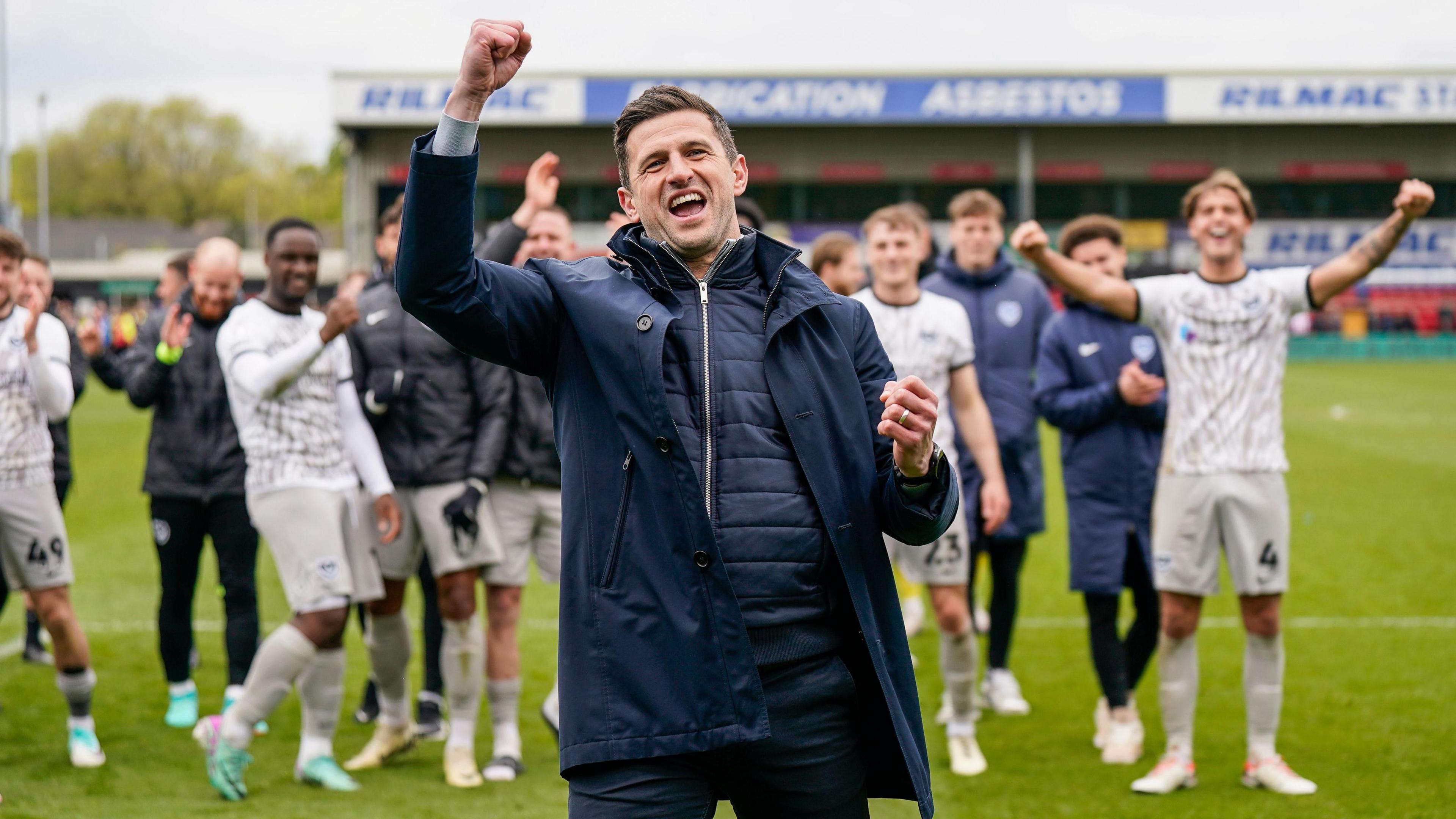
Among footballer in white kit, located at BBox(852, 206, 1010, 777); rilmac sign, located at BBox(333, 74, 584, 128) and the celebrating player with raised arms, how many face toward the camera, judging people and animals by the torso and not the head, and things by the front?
3

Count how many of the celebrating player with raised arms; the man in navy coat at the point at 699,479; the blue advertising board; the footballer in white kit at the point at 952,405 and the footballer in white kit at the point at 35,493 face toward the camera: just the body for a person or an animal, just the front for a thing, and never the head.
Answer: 5

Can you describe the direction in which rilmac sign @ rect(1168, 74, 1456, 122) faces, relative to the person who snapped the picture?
facing the viewer

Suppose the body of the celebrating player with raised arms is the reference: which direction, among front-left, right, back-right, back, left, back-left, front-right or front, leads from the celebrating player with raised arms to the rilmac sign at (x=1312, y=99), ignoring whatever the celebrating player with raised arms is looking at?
back

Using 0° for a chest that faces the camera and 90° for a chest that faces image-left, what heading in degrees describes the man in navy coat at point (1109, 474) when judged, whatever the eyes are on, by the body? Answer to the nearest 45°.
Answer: approximately 315°

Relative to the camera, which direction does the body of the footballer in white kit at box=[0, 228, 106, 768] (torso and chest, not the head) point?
toward the camera

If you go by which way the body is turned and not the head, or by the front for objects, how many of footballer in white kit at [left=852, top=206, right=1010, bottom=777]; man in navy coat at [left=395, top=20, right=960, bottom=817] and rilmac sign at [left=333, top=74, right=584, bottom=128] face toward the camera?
3

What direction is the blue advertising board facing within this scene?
toward the camera

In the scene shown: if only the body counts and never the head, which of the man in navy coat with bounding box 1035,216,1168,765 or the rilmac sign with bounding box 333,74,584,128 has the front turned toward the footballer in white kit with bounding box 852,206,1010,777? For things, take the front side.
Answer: the rilmac sign

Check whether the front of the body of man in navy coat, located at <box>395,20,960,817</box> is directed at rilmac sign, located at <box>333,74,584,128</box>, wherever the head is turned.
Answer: no

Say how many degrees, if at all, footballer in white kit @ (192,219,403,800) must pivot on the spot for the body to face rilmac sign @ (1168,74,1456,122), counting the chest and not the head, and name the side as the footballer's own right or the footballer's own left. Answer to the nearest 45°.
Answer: approximately 90° to the footballer's own left

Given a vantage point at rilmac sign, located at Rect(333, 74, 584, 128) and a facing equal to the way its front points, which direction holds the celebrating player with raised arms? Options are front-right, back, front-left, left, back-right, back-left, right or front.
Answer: front

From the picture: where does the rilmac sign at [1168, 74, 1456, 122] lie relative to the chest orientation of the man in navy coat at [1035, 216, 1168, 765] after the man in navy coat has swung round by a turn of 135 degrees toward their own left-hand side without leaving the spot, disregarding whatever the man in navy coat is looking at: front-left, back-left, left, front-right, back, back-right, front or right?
front

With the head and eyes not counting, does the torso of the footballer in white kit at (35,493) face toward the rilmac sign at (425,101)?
no

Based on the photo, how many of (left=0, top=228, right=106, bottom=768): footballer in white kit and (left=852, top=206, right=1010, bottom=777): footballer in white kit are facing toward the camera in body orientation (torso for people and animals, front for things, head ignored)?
2

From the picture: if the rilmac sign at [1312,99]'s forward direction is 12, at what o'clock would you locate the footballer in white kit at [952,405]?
The footballer in white kit is roughly at 12 o'clock from the rilmac sign.

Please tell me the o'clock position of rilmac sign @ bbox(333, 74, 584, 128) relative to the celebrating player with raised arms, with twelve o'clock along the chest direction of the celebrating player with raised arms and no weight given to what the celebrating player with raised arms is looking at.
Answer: The rilmac sign is roughly at 5 o'clock from the celebrating player with raised arms.

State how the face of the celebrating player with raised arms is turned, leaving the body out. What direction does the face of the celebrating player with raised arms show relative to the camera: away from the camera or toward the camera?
toward the camera
